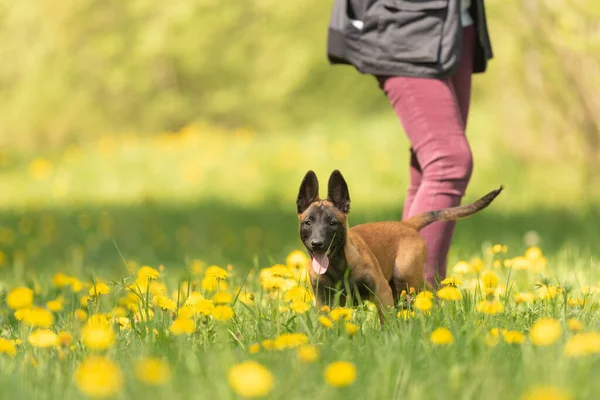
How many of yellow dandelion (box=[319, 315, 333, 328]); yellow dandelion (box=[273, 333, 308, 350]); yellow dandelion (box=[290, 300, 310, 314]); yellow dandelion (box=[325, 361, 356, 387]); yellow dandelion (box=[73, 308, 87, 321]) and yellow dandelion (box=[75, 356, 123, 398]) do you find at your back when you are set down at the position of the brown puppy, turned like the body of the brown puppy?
0

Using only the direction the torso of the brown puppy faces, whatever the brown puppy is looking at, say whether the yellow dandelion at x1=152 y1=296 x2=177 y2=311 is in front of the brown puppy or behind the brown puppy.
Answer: in front

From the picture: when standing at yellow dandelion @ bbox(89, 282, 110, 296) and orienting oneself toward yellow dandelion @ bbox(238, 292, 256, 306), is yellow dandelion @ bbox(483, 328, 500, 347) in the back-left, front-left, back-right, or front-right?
front-right

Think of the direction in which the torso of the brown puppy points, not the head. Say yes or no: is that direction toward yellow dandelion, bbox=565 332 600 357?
no

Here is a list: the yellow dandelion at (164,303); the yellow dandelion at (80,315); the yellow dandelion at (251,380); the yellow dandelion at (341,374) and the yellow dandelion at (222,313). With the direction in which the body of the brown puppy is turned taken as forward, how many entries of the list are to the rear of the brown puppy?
0

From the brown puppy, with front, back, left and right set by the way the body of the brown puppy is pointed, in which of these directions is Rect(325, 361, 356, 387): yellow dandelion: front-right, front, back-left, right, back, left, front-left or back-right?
front-left

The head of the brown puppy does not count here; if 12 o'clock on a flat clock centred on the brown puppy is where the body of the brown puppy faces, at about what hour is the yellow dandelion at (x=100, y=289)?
The yellow dandelion is roughly at 1 o'clock from the brown puppy.

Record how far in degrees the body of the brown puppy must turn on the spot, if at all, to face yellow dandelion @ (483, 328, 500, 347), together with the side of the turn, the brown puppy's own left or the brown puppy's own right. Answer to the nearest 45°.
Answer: approximately 90° to the brown puppy's own left

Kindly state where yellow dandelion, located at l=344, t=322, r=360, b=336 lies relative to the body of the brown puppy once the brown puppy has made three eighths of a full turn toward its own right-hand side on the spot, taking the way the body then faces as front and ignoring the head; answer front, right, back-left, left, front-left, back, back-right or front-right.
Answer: back

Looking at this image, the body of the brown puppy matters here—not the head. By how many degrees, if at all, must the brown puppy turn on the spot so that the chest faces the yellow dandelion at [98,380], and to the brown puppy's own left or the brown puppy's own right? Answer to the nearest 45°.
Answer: approximately 45° to the brown puppy's own left

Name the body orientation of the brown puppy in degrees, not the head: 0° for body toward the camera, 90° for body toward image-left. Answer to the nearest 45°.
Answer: approximately 45°

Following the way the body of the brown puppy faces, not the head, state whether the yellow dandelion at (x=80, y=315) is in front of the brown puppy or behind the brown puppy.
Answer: in front

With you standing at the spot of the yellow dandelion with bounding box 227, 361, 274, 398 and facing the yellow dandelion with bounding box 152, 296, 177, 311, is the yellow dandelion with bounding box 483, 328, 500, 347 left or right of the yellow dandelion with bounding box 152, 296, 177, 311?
right
